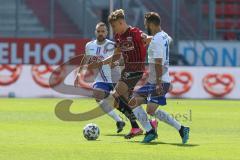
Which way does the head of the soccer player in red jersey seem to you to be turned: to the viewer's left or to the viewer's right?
to the viewer's left

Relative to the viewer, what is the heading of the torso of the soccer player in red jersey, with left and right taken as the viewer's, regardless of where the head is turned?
facing the viewer and to the left of the viewer
